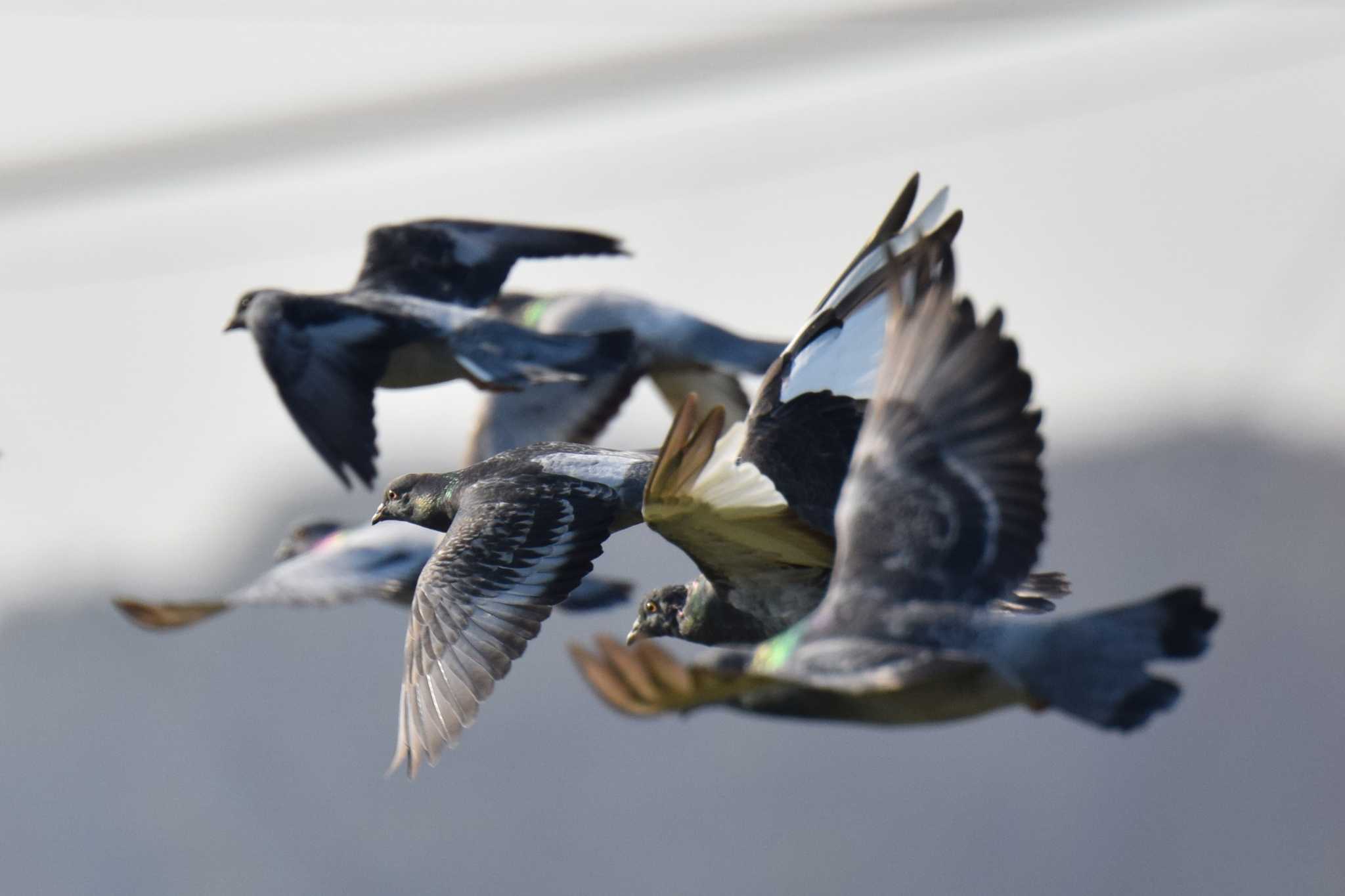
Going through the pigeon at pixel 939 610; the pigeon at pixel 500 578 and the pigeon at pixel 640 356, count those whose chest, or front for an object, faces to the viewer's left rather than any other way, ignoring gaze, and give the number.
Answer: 3

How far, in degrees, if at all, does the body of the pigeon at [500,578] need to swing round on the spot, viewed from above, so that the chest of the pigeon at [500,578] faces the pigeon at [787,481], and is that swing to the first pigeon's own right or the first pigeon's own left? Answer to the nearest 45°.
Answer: approximately 180°

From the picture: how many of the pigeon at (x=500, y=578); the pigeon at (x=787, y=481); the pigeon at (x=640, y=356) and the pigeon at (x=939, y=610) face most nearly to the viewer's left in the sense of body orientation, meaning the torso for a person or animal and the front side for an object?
4

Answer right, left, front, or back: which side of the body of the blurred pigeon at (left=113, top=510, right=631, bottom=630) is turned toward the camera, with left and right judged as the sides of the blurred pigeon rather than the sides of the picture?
left

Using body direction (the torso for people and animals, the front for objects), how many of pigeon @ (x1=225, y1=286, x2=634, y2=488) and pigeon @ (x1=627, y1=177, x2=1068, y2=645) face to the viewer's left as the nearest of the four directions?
2

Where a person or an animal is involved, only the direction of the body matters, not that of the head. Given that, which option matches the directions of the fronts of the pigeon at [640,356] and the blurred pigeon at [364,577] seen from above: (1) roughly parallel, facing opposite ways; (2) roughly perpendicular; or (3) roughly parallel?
roughly parallel

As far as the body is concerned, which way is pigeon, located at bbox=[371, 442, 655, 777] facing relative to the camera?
to the viewer's left

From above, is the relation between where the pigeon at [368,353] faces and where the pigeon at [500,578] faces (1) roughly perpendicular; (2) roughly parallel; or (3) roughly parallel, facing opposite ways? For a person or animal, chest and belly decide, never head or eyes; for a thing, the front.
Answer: roughly parallel

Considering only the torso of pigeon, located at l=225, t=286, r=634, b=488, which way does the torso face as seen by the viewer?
to the viewer's left

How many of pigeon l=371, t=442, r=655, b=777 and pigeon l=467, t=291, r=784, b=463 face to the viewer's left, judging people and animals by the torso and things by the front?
2

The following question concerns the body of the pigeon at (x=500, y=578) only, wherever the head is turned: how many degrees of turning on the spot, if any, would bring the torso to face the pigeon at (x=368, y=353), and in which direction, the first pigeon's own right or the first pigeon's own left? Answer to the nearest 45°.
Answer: approximately 45° to the first pigeon's own right

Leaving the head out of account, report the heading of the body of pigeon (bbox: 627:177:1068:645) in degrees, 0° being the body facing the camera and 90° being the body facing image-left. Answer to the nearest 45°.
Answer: approximately 90°

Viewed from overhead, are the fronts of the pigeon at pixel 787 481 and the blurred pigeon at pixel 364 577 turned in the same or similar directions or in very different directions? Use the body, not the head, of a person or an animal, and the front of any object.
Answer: same or similar directions

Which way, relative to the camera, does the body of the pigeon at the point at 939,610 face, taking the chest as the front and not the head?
to the viewer's left

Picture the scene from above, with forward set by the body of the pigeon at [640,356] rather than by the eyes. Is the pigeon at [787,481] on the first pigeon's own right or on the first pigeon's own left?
on the first pigeon's own left
